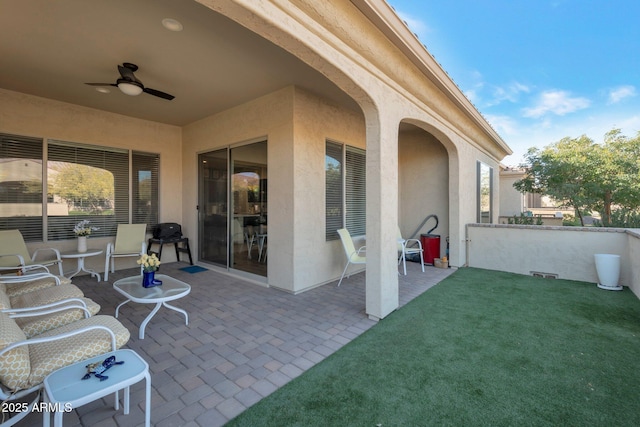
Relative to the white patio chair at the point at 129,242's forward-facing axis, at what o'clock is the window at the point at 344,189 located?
The window is roughly at 9 o'clock from the white patio chair.

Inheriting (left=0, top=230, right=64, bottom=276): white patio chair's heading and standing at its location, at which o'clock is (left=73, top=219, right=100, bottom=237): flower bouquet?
The flower bouquet is roughly at 10 o'clock from the white patio chair.

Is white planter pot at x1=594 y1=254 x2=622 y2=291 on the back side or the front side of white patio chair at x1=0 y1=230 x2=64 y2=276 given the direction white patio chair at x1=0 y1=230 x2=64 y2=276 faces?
on the front side

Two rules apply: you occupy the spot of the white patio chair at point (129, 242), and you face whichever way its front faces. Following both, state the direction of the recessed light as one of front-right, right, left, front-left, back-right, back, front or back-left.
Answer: front-left

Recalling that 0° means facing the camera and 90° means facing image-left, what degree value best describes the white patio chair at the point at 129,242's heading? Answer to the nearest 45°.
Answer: approximately 45°

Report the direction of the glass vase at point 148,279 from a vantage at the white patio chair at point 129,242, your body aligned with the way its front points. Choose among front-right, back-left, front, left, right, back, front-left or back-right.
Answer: front-left

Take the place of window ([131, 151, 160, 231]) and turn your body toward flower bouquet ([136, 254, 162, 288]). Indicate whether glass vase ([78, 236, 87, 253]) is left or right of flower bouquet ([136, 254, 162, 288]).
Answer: right

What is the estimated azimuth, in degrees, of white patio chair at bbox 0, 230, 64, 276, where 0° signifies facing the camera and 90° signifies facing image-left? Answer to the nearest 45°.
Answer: approximately 315°

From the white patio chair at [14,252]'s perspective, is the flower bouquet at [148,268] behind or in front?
in front

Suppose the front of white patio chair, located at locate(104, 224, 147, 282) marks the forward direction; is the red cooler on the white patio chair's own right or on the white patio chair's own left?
on the white patio chair's own left

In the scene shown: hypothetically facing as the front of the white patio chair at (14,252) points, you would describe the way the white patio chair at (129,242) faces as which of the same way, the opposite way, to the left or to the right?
to the right

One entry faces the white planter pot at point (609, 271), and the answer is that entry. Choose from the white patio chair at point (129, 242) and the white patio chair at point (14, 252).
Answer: the white patio chair at point (14, 252)
